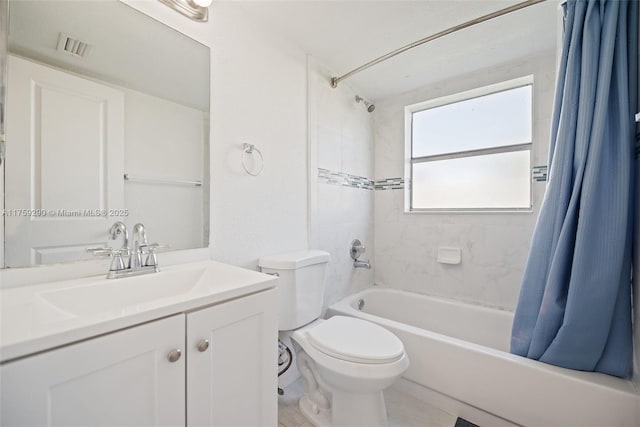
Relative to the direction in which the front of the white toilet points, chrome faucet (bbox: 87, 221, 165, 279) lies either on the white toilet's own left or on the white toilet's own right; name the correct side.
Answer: on the white toilet's own right

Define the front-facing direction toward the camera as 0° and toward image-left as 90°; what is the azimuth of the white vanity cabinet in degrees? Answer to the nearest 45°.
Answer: approximately 315°

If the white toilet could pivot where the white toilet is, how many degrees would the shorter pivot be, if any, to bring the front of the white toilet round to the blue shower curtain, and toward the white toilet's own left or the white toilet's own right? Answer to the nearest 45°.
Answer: approximately 45° to the white toilet's own left
